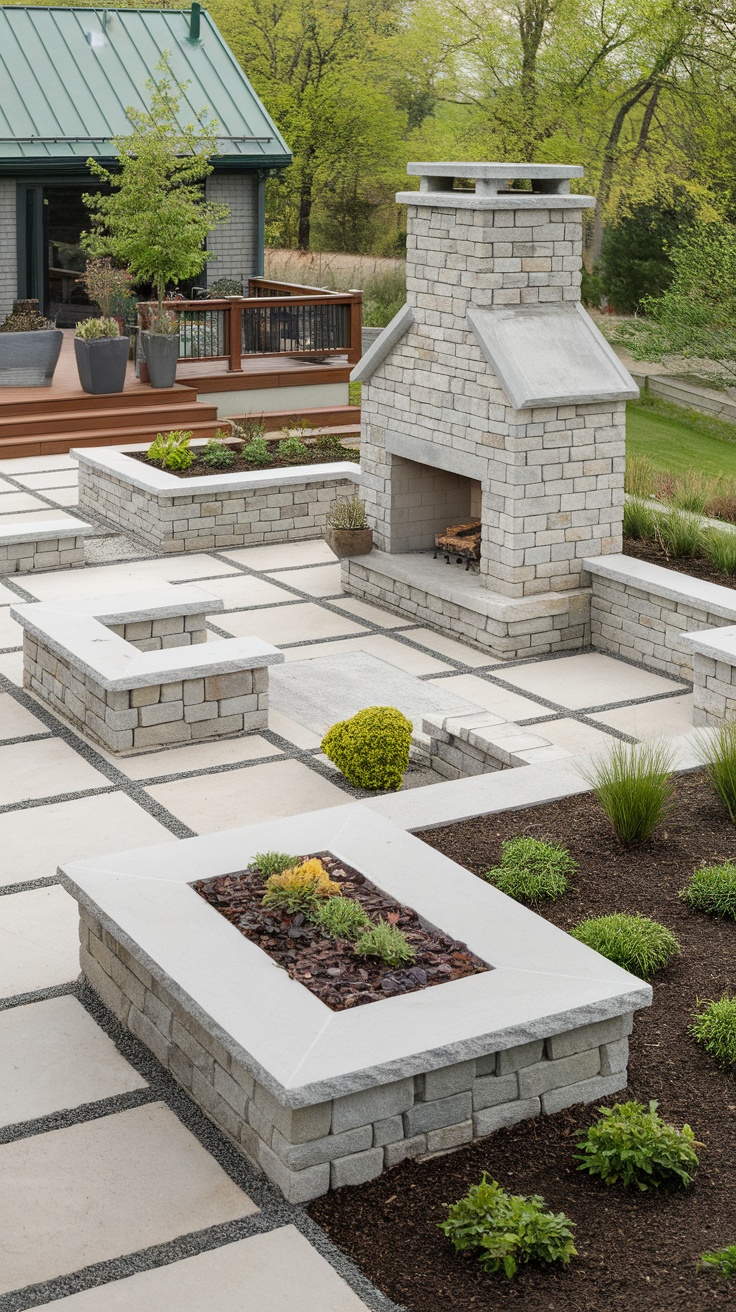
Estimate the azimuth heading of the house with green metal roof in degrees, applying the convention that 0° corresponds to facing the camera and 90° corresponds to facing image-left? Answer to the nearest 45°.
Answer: approximately 0°

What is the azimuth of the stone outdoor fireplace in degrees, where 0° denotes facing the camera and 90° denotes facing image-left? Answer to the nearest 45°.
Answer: approximately 45°

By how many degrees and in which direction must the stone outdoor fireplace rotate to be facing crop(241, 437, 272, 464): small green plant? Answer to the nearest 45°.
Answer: approximately 90° to its right

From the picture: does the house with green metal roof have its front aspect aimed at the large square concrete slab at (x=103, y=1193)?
yes

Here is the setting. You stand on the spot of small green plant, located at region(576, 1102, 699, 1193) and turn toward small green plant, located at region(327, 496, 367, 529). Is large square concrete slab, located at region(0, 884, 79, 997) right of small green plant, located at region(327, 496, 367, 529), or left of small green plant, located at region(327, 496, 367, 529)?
left

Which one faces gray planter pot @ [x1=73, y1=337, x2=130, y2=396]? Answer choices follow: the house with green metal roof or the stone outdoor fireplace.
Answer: the house with green metal roof

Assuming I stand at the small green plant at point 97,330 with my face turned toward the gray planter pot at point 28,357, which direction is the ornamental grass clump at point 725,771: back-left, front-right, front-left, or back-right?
back-left

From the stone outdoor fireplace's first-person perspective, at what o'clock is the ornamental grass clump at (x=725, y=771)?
The ornamental grass clump is roughly at 10 o'clock from the stone outdoor fireplace.

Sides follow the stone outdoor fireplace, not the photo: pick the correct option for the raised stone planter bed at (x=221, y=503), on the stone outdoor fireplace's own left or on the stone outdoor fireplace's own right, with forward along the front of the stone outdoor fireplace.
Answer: on the stone outdoor fireplace's own right

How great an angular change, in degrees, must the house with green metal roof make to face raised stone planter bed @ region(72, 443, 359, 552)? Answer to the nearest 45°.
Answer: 0° — it already faces it
